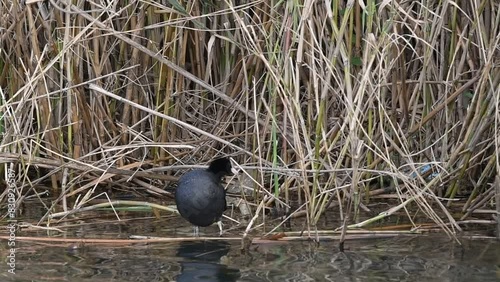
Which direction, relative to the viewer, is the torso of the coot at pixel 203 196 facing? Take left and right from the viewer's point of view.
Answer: facing away from the viewer and to the right of the viewer
